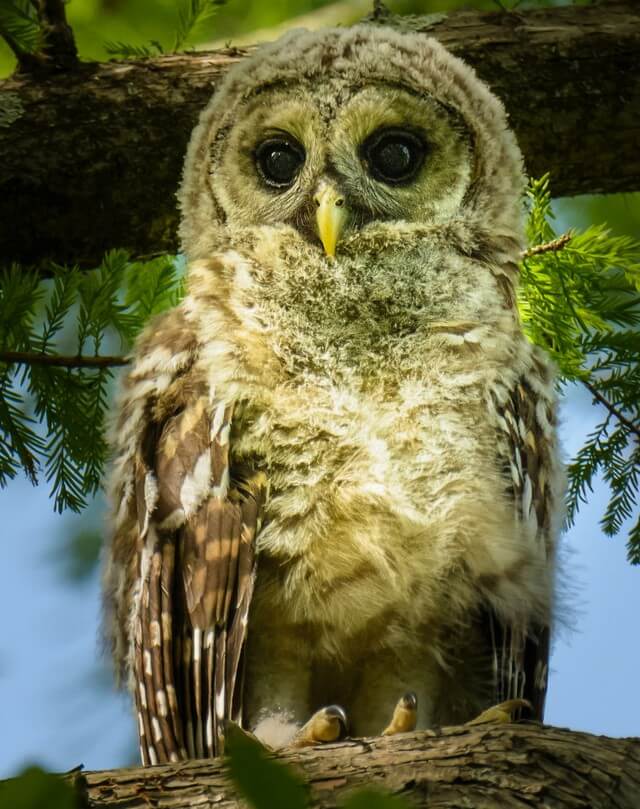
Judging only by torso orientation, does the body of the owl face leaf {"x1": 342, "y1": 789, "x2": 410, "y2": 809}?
yes

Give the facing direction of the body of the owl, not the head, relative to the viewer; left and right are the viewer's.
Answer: facing the viewer

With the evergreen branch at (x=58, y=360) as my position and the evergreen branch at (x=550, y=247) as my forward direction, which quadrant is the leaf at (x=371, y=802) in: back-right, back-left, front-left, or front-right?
front-right

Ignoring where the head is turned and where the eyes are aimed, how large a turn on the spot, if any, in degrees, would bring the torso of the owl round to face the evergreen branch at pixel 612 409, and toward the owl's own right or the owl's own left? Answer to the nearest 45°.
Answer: approximately 135° to the owl's own left

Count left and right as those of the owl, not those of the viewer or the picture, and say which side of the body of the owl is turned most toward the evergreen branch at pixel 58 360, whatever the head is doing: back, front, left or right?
right
